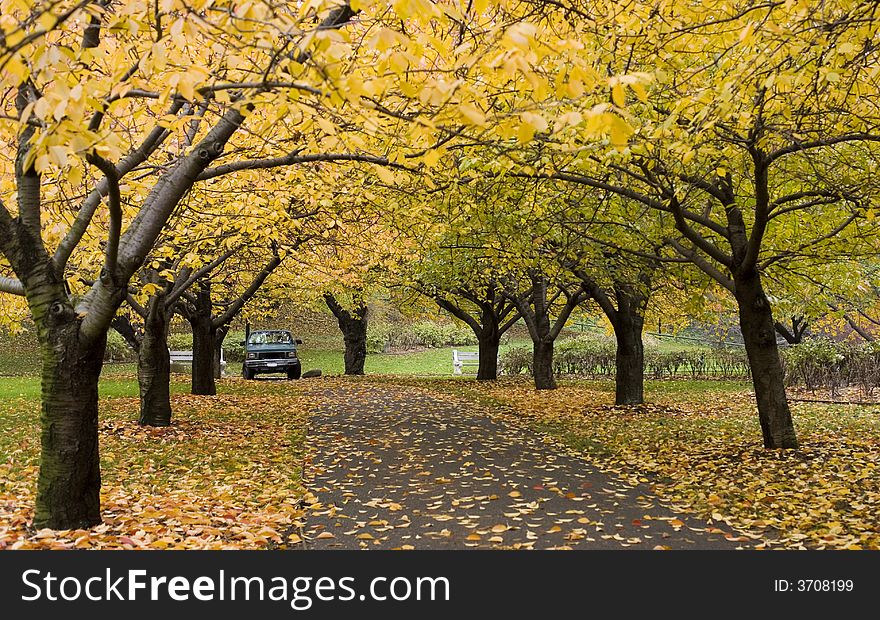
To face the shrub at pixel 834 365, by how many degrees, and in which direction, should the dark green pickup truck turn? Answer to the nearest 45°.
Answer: approximately 45° to its left

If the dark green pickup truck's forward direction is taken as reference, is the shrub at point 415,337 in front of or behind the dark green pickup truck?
behind

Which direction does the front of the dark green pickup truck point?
toward the camera
